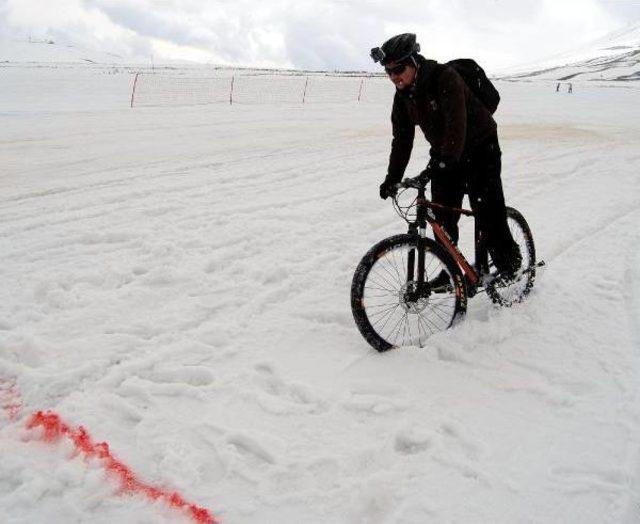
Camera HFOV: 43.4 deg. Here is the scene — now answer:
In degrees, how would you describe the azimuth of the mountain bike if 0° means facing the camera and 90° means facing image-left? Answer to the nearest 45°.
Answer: approximately 45°

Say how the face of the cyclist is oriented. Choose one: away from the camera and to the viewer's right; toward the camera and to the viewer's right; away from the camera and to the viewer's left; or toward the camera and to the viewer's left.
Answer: toward the camera and to the viewer's left

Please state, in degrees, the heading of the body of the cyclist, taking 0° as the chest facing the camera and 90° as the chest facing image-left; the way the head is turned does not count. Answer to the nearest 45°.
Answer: approximately 45°
